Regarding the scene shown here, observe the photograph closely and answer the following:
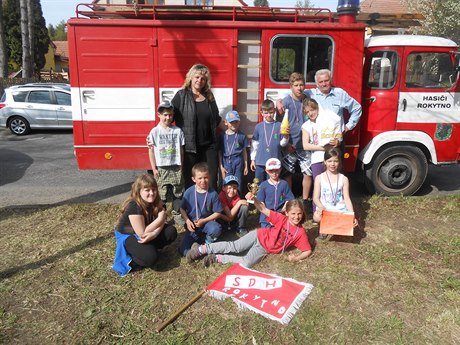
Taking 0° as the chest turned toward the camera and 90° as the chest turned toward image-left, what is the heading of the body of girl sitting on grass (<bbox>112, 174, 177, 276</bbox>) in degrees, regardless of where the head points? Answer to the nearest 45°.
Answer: approximately 315°

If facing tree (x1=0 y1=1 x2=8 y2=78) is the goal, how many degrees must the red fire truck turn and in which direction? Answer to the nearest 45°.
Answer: approximately 135° to its left

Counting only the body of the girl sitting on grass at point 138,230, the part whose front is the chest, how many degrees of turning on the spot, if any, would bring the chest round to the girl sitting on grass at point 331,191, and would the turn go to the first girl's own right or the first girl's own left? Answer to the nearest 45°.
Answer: approximately 45° to the first girl's own left

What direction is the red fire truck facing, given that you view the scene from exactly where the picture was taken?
facing to the right of the viewer

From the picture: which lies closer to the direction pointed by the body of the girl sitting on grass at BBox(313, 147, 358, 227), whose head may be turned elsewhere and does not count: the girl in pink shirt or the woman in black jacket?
the girl in pink shirt
